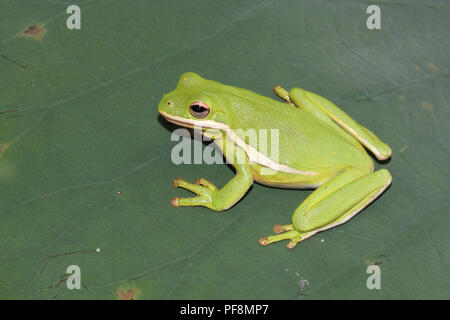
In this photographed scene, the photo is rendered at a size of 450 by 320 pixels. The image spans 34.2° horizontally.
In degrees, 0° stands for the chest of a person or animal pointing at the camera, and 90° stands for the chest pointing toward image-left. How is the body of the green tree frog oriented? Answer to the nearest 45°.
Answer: approximately 90°
